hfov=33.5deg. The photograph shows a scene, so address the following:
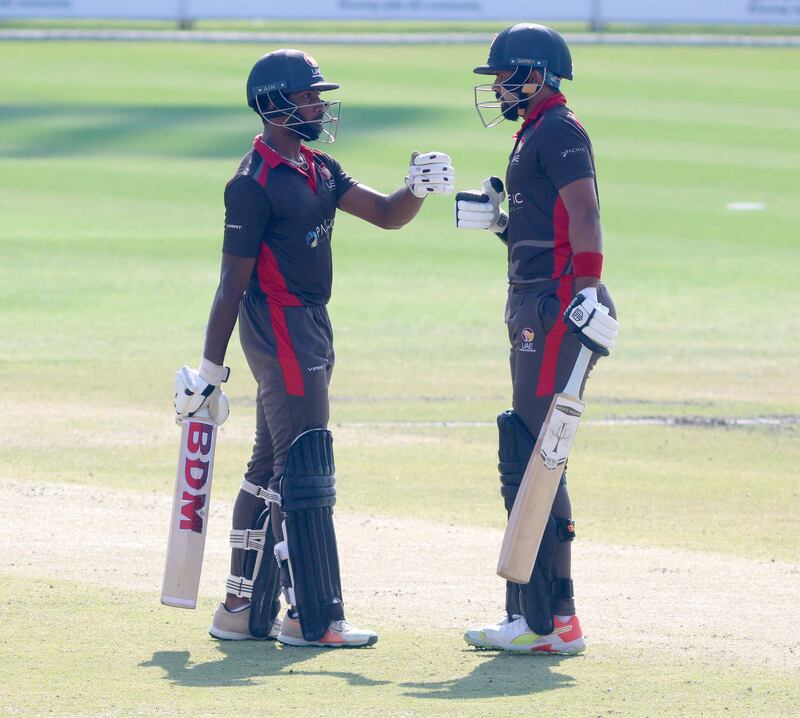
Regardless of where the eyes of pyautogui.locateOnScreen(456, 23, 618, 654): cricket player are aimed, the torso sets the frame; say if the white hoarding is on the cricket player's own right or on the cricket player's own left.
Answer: on the cricket player's own right

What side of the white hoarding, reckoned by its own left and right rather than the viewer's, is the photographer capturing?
front

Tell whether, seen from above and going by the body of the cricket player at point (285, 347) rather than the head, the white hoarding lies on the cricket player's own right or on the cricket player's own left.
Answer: on the cricket player's own left

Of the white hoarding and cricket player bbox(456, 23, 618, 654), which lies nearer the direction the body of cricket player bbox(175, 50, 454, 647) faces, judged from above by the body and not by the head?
the cricket player

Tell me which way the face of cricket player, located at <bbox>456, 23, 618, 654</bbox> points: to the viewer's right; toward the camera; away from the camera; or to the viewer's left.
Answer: to the viewer's left

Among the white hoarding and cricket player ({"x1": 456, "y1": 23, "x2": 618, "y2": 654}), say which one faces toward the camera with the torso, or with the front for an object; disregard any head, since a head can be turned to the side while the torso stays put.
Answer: the white hoarding

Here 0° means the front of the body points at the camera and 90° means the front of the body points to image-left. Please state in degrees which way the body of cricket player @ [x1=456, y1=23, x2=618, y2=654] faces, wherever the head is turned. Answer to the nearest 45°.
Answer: approximately 90°

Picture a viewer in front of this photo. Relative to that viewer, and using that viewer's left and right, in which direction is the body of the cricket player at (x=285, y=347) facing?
facing the viewer and to the right of the viewer

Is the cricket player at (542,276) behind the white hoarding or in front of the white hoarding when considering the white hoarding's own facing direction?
in front

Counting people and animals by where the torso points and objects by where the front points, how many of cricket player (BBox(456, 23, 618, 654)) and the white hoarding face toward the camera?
1

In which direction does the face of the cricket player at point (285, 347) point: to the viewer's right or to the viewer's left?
to the viewer's right

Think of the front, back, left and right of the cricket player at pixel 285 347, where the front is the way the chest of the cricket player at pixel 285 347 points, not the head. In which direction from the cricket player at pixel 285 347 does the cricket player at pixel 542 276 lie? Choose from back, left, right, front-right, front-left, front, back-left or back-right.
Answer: front-left

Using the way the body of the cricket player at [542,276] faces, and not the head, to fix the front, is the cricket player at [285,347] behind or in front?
in front

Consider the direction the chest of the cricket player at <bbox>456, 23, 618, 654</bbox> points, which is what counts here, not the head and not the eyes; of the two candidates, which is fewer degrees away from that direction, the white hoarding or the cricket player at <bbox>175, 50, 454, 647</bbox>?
the cricket player

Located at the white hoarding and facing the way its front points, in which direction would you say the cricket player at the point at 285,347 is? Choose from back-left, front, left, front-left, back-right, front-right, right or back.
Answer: front
